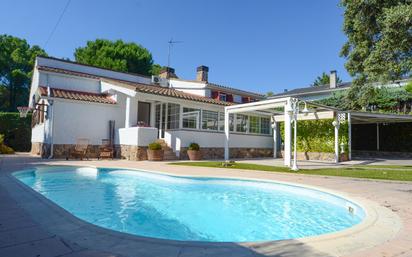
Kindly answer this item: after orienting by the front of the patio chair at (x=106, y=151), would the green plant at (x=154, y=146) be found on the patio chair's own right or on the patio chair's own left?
on the patio chair's own left

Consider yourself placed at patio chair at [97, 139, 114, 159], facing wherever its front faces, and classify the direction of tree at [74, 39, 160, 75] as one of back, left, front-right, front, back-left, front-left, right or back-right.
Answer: back

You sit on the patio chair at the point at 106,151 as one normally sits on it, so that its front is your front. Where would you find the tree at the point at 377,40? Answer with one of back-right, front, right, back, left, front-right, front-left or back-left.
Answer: front-left

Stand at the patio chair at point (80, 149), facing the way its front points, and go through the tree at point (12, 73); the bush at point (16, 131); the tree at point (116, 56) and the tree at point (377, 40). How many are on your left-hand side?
1

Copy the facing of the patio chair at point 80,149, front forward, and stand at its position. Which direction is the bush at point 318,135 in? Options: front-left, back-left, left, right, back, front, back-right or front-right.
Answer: back-left

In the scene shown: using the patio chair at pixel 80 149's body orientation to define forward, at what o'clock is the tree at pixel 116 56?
The tree is roughly at 5 o'clock from the patio chair.

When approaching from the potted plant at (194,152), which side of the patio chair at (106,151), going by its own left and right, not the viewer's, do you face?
left

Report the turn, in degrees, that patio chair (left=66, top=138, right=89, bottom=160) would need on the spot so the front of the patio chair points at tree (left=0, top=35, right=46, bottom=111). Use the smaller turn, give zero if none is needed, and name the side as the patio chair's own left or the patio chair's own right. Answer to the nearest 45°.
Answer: approximately 135° to the patio chair's own right

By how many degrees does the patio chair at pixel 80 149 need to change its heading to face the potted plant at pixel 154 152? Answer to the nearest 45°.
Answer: approximately 90° to its left

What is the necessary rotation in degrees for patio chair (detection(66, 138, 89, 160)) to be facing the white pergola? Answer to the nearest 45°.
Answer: approximately 135° to its left

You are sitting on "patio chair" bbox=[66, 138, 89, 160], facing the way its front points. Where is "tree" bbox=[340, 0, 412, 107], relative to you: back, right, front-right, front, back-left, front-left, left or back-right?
left

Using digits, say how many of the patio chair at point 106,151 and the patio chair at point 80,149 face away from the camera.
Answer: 0

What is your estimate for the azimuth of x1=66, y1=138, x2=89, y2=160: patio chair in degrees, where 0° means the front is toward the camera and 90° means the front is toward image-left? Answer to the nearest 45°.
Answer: approximately 45°

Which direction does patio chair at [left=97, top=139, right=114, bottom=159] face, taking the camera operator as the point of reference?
facing the viewer

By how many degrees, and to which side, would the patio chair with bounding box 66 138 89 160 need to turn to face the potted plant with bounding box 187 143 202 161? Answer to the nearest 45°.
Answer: approximately 135° to its left

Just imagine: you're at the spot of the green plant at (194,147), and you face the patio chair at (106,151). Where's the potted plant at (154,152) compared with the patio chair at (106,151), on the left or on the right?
left

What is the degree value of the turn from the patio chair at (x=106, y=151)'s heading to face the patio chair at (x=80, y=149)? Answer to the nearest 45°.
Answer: approximately 90° to its right

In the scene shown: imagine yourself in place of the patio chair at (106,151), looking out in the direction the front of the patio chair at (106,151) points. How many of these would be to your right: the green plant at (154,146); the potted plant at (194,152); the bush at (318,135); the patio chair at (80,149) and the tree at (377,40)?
1

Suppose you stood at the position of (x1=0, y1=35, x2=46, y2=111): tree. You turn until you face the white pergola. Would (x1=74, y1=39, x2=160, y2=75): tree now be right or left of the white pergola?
left
